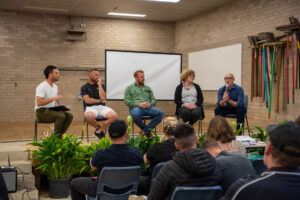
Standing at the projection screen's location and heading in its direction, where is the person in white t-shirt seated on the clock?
The person in white t-shirt seated is roughly at 1 o'clock from the projection screen.

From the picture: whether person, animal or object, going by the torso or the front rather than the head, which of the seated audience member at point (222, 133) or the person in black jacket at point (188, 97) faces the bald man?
the seated audience member

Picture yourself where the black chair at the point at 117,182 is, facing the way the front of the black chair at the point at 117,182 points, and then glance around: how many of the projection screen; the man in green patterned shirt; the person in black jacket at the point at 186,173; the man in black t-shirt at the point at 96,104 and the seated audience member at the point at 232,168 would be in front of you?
3

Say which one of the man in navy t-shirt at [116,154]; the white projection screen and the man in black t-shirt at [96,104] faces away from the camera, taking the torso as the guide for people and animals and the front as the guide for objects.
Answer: the man in navy t-shirt at [116,154]

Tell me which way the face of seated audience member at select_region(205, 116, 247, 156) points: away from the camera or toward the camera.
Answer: away from the camera

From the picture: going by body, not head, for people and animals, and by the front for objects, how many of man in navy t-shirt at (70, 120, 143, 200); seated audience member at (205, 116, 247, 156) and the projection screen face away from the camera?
2

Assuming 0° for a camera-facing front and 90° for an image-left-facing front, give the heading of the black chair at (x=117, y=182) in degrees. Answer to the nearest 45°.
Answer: approximately 180°

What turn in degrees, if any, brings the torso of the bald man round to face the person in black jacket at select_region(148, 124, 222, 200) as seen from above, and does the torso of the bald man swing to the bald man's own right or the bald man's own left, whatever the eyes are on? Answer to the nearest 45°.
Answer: approximately 45° to the bald man's own left

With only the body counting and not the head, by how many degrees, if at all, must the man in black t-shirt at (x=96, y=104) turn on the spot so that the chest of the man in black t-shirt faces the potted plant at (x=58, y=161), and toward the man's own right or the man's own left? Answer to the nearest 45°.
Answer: approximately 45° to the man's own right

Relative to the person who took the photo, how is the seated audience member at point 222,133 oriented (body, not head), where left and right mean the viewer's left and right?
facing away from the viewer

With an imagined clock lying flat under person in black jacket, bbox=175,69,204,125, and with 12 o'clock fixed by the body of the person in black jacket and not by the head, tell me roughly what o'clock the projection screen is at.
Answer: The projection screen is roughly at 5 o'clock from the person in black jacket.

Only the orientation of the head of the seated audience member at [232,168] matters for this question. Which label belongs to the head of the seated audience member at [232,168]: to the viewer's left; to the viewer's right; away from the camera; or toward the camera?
away from the camera

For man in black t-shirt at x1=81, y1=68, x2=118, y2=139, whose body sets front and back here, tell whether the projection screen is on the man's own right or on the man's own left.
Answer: on the man's own left

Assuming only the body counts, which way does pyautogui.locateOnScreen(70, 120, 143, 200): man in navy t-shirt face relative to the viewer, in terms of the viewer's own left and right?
facing away from the viewer
